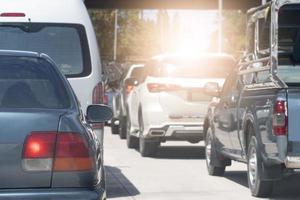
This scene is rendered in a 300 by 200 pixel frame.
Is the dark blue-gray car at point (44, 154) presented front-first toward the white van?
yes

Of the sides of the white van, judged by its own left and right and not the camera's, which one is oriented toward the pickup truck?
right

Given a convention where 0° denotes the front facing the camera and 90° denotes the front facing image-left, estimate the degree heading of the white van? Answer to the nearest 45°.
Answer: approximately 180°

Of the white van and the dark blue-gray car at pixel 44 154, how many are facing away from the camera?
2

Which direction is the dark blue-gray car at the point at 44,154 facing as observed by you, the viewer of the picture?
facing away from the viewer

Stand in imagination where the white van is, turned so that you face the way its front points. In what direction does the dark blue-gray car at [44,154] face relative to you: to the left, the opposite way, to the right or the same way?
the same way

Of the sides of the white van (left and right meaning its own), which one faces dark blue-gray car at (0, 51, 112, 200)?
back

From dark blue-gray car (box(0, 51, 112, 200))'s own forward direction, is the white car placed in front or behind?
in front
